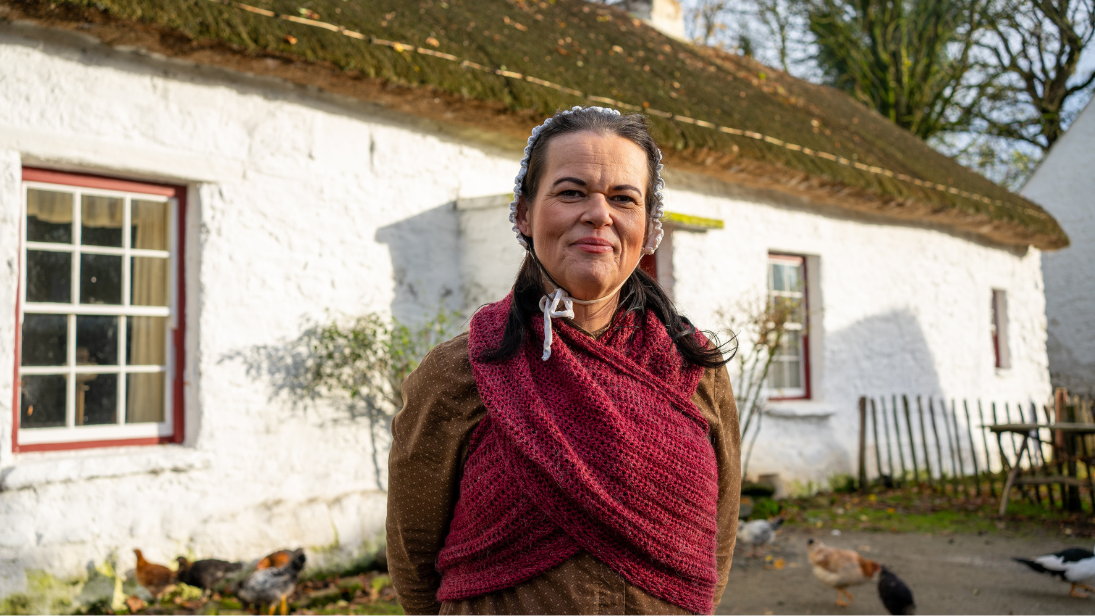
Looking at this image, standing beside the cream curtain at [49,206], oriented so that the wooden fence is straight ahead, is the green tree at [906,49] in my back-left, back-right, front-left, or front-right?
front-left

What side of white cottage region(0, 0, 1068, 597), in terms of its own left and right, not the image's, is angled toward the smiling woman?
front

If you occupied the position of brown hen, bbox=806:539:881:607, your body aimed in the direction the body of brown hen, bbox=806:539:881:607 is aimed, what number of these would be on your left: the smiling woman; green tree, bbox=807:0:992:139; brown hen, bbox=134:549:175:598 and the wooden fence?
1

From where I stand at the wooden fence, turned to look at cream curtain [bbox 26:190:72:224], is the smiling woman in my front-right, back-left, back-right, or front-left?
front-left

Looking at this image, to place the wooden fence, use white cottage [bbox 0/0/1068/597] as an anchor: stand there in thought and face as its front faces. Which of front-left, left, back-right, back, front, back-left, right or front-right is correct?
left

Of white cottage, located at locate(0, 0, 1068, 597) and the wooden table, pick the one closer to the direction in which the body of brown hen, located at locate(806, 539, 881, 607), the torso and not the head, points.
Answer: the wooden table

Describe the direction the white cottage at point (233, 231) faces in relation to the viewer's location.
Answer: facing the viewer and to the right of the viewer
